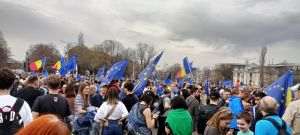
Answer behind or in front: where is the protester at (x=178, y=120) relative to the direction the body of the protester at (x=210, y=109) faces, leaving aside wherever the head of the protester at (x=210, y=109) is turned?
behind

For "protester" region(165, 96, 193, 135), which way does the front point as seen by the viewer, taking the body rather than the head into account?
away from the camera

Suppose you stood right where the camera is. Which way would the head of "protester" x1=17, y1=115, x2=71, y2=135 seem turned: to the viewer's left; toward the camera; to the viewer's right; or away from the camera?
away from the camera

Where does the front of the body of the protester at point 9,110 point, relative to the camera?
away from the camera

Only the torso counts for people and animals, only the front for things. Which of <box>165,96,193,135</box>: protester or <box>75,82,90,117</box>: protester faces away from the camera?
<box>165,96,193,135</box>: protester

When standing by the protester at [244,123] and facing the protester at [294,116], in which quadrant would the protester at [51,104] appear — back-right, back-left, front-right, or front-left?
back-left

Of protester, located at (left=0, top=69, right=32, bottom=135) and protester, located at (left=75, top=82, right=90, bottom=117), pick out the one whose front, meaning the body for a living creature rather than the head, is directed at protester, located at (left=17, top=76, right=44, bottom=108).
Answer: protester, located at (left=0, top=69, right=32, bottom=135)

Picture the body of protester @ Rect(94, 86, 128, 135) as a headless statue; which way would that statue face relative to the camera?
away from the camera

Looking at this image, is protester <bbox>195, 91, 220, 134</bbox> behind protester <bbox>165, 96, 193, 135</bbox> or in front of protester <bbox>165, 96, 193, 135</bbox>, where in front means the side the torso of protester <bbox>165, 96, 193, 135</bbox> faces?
in front

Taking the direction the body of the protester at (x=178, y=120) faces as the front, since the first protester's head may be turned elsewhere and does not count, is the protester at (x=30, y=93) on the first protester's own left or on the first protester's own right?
on the first protester's own left

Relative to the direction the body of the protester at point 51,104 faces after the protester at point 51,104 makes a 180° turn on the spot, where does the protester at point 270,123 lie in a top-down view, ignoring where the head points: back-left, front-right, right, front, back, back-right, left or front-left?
front-left
